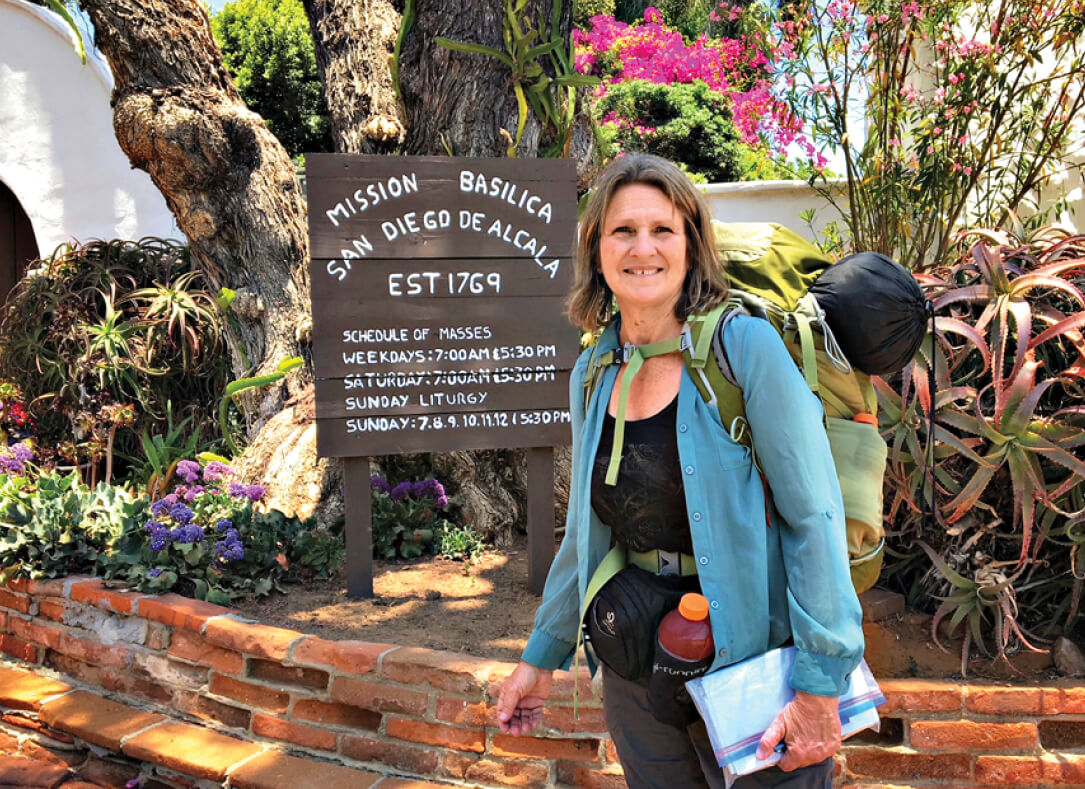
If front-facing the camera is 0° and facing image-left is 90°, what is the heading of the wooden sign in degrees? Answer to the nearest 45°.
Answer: approximately 0°

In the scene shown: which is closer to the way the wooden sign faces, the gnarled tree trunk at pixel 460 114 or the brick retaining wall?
the brick retaining wall

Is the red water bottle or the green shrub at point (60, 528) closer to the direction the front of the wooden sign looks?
the red water bottle

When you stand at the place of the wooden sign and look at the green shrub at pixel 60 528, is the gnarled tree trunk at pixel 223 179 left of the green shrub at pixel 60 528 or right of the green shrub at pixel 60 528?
right

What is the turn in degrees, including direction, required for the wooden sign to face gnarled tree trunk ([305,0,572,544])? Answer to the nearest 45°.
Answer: approximately 180°

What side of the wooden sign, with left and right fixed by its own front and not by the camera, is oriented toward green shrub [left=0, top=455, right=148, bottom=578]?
right

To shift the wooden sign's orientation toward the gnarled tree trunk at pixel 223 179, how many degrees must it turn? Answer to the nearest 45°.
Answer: approximately 135° to its right

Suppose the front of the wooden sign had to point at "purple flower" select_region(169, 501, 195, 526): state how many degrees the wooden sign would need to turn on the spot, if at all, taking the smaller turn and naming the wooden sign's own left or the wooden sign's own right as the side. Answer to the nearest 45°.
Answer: approximately 90° to the wooden sign's own right

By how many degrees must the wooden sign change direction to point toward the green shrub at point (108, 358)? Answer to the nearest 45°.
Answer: approximately 135° to its right

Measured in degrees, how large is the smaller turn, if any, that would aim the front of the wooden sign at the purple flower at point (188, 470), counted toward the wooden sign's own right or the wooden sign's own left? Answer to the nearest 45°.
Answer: approximately 135° to the wooden sign's own right

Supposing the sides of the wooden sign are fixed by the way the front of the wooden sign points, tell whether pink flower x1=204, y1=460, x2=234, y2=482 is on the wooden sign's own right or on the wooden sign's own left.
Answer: on the wooden sign's own right

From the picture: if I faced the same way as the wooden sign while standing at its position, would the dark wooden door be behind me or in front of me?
behind
